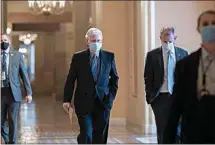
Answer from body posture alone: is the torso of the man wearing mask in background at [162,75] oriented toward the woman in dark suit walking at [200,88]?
yes

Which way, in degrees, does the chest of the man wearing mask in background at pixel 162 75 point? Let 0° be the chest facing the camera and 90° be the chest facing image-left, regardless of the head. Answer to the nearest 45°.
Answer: approximately 0°

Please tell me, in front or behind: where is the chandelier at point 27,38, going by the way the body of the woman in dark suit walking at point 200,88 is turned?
behind

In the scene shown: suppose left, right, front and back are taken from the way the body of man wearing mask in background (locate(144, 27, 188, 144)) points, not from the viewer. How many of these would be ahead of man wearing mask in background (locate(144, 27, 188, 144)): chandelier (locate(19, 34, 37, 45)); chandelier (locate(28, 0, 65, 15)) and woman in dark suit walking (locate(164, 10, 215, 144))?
1

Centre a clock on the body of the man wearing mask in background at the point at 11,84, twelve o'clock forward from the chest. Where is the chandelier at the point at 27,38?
The chandelier is roughly at 6 o'clock from the man wearing mask in background.

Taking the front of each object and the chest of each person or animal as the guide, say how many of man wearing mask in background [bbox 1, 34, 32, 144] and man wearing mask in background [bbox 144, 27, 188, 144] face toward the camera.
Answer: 2

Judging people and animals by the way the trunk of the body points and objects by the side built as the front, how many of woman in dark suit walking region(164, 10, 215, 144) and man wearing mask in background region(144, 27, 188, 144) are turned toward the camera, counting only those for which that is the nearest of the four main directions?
2

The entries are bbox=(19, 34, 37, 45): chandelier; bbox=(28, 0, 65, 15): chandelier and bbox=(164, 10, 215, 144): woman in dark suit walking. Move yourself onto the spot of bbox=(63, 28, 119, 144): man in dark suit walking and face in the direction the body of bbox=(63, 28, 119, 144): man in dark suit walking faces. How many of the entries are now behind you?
2
